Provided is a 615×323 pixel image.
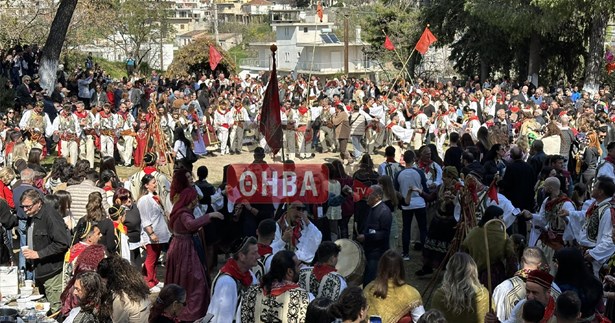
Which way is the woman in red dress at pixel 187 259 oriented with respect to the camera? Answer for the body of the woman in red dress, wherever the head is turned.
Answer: to the viewer's right

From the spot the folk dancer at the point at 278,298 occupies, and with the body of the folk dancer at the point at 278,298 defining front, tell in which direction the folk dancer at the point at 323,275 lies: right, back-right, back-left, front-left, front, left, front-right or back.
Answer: front-right

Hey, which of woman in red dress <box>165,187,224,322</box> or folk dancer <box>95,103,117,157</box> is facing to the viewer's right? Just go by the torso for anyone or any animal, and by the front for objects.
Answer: the woman in red dress

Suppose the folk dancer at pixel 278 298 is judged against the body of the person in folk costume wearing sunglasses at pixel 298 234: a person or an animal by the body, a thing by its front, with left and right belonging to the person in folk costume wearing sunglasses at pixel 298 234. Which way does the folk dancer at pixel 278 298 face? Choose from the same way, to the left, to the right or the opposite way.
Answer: the opposite way

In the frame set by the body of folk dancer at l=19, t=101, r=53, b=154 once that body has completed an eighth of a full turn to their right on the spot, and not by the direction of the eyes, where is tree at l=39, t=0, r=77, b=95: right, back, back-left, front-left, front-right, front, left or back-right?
back-right

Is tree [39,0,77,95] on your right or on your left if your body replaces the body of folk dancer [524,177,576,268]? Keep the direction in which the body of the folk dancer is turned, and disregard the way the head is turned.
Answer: on your right

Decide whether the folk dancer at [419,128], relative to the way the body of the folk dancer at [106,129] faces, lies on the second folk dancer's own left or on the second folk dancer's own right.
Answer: on the second folk dancer's own left

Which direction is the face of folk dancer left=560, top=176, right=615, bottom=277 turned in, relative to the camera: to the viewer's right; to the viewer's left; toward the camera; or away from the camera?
to the viewer's left

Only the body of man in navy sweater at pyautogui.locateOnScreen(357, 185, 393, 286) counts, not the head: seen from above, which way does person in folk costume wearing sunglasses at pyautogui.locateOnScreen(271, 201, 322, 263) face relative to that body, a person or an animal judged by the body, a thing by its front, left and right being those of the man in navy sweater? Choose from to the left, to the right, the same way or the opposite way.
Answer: to the left

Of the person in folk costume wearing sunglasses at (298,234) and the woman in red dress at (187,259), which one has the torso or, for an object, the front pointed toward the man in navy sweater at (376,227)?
the woman in red dress

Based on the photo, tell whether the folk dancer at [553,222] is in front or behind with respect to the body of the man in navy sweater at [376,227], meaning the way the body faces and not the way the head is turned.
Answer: behind
